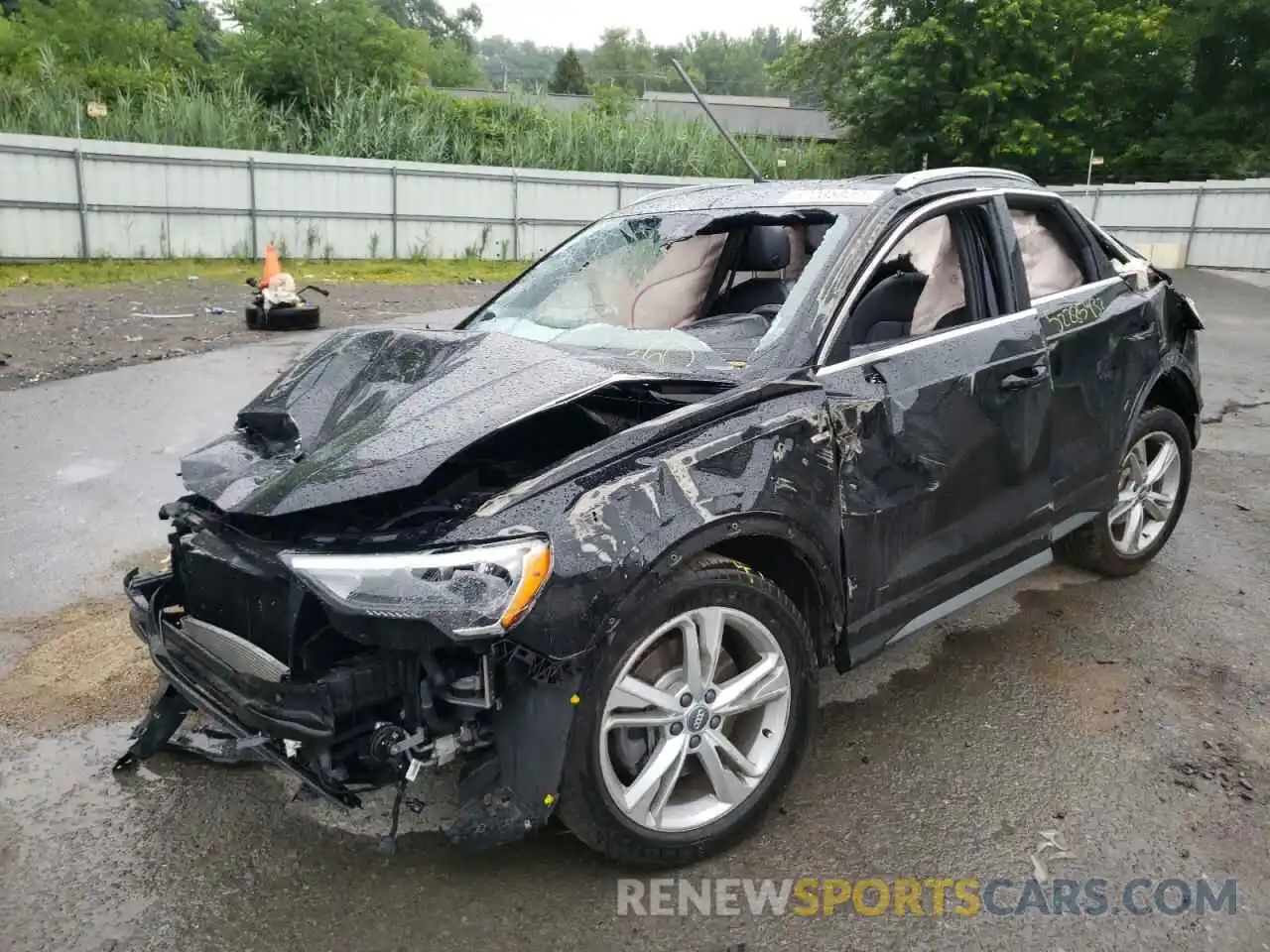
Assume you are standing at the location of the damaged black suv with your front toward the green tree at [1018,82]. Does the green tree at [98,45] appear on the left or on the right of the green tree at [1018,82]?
left

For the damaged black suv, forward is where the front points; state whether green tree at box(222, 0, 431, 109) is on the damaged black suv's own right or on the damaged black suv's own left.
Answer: on the damaged black suv's own right

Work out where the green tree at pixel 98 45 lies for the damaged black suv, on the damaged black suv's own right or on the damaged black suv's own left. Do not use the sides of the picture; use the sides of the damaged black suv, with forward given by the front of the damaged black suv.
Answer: on the damaged black suv's own right

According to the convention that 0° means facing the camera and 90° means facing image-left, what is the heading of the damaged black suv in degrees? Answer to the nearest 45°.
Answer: approximately 45°

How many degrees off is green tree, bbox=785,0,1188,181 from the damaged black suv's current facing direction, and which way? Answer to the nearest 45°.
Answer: approximately 135° to its right
